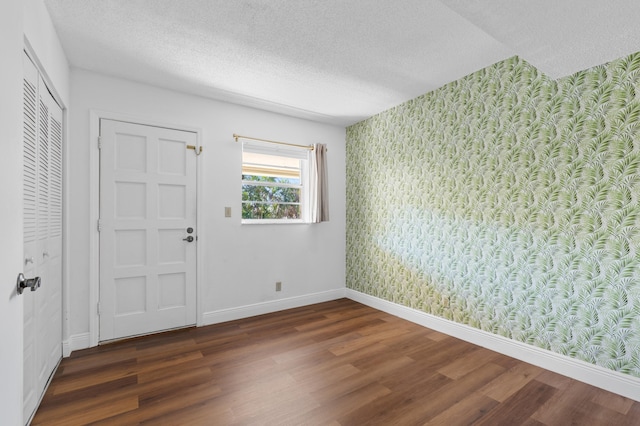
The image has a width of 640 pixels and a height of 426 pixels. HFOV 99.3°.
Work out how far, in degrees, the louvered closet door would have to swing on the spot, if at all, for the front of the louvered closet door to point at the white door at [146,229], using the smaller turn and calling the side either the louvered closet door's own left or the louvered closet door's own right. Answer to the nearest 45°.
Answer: approximately 45° to the louvered closet door's own left

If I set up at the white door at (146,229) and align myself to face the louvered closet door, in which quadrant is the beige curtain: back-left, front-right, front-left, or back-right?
back-left

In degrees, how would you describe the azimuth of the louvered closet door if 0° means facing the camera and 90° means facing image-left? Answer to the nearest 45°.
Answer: approximately 270°

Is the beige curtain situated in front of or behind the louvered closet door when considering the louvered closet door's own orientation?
in front

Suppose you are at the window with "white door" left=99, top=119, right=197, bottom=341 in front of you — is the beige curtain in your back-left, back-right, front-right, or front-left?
back-left

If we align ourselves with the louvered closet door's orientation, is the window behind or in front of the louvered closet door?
in front
